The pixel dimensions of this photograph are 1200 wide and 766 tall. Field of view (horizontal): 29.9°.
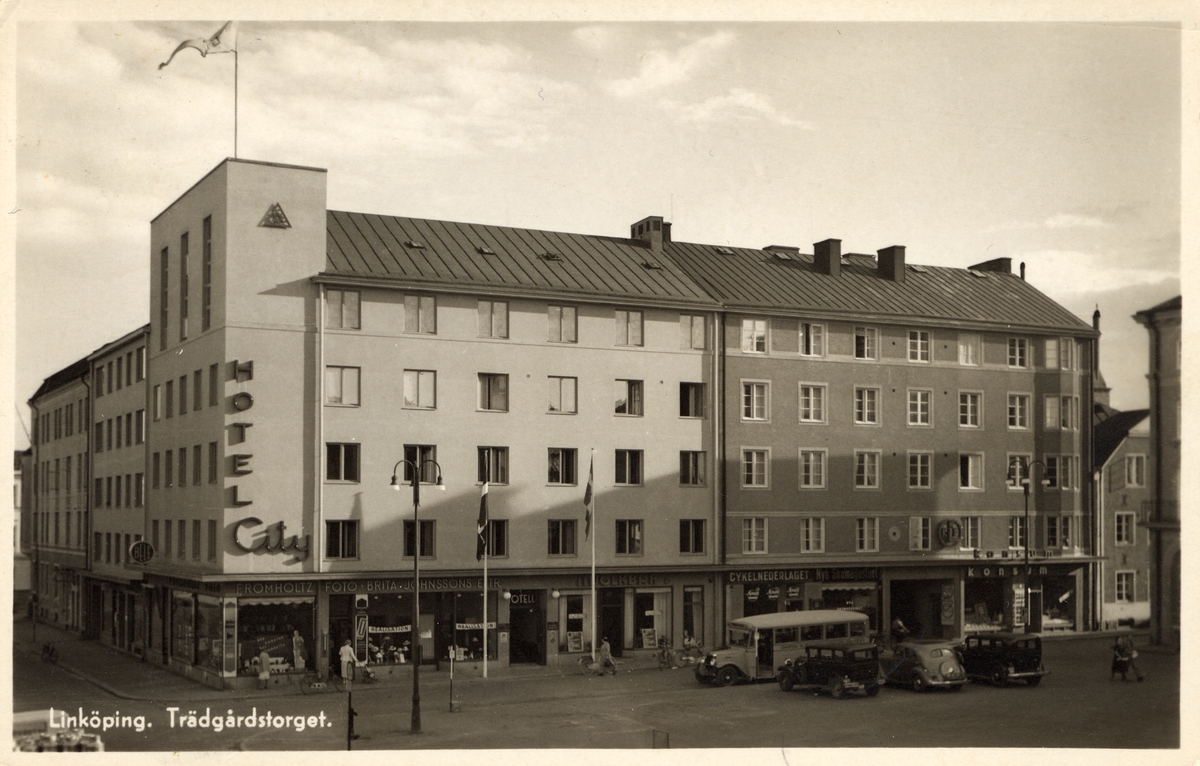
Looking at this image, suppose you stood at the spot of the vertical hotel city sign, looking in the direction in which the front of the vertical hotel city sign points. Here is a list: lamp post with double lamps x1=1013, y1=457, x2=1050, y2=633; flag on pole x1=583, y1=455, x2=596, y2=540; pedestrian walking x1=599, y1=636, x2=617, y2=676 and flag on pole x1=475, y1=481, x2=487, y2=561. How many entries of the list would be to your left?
4

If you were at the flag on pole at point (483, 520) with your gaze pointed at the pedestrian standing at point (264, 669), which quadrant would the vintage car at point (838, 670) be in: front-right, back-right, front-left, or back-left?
back-left

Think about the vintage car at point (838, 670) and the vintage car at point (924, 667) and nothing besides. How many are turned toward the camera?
0

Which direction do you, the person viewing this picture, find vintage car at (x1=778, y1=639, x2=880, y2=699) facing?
facing away from the viewer and to the left of the viewer

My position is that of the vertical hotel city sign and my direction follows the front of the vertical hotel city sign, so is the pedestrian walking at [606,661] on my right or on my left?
on my left

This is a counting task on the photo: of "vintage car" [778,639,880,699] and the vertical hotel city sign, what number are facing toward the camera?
1

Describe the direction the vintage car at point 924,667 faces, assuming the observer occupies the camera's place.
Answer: facing away from the viewer and to the left of the viewer

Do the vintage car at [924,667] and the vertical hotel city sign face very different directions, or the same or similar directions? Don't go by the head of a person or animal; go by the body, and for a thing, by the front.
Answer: very different directions

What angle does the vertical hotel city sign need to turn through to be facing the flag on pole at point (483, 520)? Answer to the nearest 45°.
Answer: approximately 90° to its left
